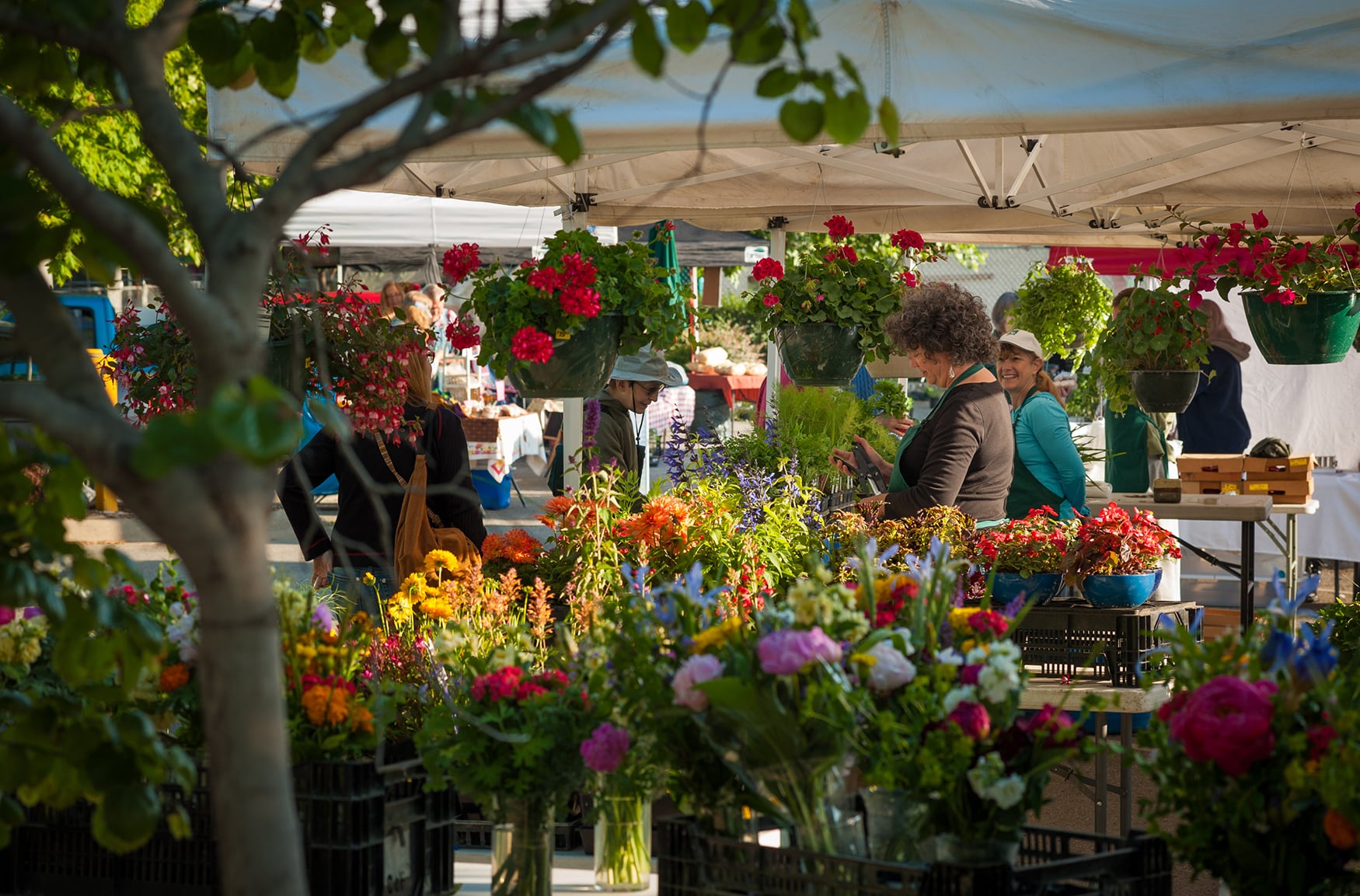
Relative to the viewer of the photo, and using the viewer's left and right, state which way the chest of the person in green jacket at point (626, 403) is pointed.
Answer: facing to the right of the viewer

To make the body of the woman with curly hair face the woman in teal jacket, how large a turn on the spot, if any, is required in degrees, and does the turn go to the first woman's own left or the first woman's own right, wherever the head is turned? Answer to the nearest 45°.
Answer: approximately 135° to the first woman's own right

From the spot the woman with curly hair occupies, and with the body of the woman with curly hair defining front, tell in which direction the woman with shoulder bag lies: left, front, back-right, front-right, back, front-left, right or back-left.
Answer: front

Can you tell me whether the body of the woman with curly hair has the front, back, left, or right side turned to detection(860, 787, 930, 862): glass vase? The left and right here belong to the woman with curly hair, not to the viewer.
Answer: left

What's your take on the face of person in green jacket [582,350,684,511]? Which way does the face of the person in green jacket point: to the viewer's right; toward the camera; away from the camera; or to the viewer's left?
to the viewer's right

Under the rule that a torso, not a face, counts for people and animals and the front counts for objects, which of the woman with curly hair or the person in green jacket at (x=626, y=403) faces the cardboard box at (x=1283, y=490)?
the person in green jacket

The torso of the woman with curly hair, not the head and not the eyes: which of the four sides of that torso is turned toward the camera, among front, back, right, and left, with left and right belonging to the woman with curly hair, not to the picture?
left

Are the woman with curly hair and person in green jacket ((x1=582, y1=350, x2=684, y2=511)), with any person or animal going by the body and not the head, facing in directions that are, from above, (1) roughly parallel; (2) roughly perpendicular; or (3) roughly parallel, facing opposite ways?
roughly parallel, facing opposite ways

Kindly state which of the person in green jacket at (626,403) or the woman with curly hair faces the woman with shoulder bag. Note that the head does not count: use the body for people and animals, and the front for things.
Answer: the woman with curly hair

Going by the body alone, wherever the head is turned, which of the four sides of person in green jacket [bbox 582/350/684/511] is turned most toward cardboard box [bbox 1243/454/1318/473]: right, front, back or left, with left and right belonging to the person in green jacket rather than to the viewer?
front

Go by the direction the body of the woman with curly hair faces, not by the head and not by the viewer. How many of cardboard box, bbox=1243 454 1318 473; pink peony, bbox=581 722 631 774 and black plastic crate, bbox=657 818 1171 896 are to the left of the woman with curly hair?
2

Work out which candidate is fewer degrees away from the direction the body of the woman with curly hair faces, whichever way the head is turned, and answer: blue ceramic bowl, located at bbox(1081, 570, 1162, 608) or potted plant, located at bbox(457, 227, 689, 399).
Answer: the potted plant

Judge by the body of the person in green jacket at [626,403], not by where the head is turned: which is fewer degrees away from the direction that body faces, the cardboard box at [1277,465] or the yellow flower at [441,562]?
the cardboard box

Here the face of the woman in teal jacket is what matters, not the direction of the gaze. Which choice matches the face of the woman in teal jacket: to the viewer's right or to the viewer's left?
to the viewer's left
